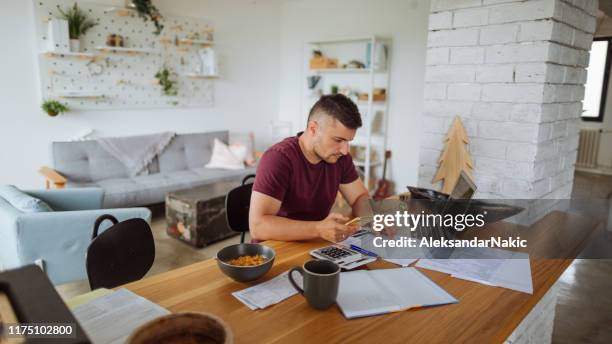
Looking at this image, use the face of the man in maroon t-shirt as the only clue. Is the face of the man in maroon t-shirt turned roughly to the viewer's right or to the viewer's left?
to the viewer's right

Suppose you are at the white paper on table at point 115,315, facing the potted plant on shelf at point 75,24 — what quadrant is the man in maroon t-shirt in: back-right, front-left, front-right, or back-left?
front-right

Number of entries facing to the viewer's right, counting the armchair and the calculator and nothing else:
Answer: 1

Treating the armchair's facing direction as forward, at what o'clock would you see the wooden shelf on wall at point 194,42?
The wooden shelf on wall is roughly at 10 o'clock from the armchair.

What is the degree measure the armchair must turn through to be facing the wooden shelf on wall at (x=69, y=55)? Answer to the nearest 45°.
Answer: approximately 90° to its left

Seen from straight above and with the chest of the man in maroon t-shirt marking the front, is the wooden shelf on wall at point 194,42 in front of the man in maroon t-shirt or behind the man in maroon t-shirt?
behind

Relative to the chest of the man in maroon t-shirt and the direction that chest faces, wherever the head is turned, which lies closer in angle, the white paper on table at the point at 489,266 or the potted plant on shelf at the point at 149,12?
the white paper on table

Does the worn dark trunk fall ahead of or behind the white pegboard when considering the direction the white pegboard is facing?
ahead

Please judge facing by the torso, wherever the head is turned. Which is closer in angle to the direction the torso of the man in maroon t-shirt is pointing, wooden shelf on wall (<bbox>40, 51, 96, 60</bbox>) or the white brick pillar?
the white brick pillar

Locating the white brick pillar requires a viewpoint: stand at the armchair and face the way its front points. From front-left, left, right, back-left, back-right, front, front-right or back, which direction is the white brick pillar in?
front-right

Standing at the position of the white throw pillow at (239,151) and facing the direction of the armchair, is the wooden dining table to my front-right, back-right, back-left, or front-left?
front-left

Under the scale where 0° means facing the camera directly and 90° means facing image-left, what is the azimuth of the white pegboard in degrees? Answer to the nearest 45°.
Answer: approximately 315°

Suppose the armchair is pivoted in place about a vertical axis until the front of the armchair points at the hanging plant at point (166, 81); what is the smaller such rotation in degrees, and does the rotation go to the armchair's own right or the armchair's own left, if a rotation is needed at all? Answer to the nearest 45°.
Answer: approximately 45° to the armchair's own left

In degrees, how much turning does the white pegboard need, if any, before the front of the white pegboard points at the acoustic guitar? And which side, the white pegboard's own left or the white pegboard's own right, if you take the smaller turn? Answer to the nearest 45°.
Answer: approximately 45° to the white pegboard's own left

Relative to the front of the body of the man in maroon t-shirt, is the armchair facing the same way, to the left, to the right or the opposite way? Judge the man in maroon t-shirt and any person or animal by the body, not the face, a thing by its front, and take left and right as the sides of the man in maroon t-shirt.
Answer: to the left

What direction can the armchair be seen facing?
to the viewer's right

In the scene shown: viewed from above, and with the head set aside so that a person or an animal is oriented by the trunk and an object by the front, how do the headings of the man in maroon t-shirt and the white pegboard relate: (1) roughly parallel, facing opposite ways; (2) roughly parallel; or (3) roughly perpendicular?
roughly parallel

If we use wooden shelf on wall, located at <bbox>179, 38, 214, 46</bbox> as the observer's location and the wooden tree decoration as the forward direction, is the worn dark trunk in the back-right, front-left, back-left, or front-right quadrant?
front-right

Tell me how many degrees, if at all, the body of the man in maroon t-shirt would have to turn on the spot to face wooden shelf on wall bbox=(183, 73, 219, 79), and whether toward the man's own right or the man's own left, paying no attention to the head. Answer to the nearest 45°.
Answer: approximately 135° to the man's own left

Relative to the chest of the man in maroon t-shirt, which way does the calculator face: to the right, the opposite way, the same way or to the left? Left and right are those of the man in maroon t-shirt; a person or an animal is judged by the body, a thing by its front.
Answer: the opposite way

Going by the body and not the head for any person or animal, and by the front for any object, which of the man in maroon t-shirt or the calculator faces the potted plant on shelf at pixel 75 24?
the calculator

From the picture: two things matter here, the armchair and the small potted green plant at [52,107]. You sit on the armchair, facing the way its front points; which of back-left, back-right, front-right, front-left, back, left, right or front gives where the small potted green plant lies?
left
